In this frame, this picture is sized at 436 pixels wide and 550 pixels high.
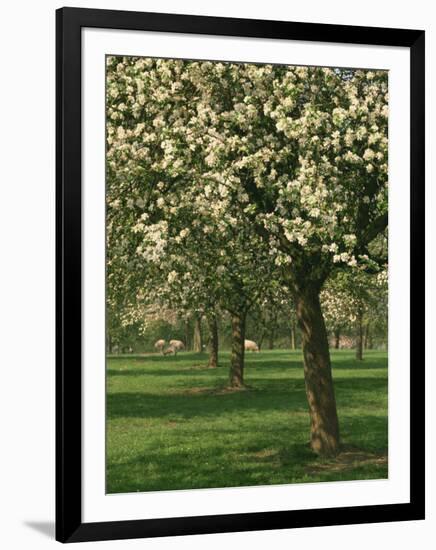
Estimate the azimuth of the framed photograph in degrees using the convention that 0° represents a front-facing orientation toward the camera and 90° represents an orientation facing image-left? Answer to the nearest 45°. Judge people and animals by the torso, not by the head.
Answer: approximately 315°
